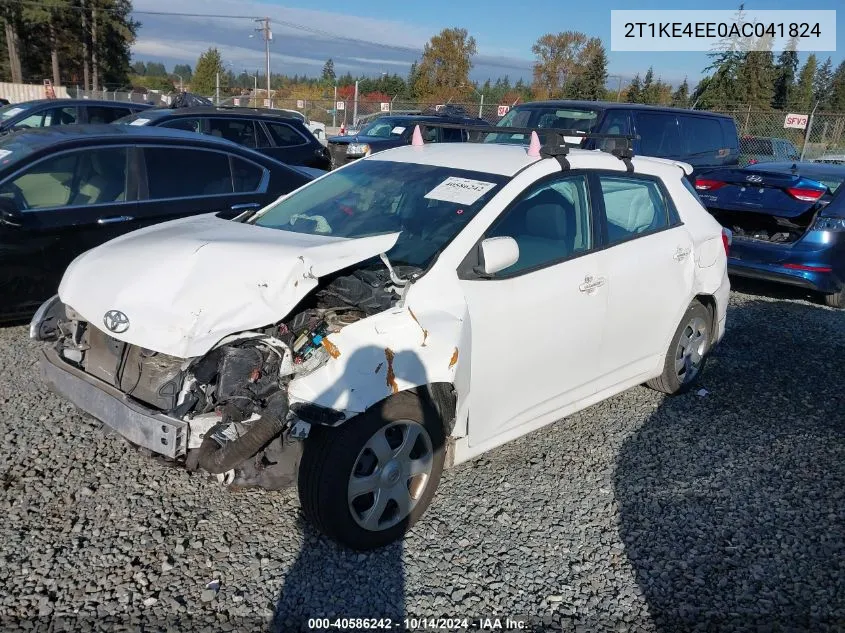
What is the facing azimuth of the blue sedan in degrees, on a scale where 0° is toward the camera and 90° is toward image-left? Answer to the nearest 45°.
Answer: approximately 225°

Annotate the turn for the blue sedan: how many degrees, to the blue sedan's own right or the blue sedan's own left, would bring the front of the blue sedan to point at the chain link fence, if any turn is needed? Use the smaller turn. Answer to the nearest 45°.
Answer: approximately 45° to the blue sedan's own left

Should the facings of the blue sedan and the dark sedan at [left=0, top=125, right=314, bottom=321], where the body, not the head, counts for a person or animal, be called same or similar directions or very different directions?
very different directions

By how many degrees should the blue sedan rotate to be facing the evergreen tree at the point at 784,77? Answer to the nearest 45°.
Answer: approximately 45° to its left

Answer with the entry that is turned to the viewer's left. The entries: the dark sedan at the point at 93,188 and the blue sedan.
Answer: the dark sedan

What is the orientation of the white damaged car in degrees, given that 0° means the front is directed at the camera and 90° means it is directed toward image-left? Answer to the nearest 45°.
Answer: approximately 45°
